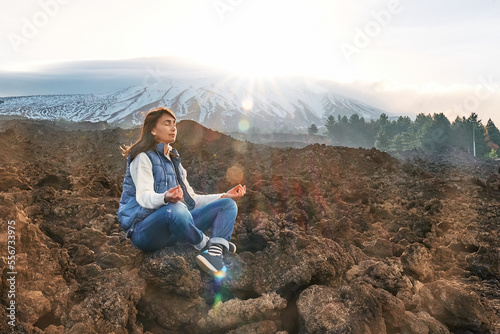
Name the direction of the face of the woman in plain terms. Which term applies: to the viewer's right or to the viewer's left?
to the viewer's right

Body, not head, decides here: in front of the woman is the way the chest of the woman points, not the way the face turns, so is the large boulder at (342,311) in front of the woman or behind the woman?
in front

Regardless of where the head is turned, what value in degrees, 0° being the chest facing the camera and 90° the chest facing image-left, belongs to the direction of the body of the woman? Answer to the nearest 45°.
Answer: approximately 315°
